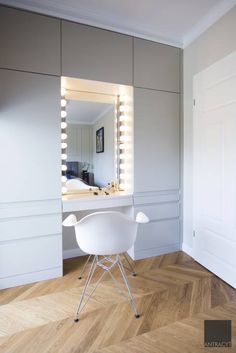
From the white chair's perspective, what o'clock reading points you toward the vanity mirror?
The vanity mirror is roughly at 12 o'clock from the white chair.

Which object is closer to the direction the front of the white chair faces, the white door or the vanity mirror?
the vanity mirror

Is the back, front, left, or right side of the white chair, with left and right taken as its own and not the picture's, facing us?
back

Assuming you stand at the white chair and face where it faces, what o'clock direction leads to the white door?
The white door is roughly at 2 o'clock from the white chair.
